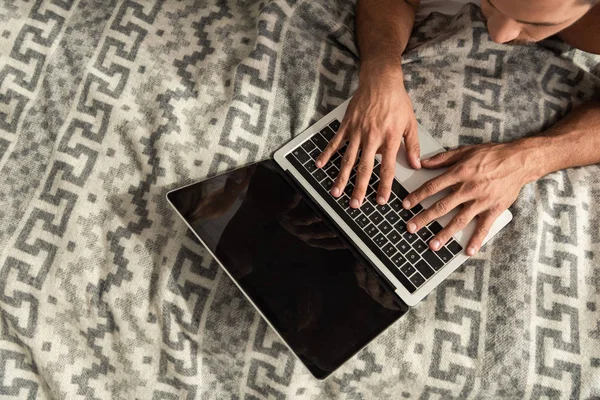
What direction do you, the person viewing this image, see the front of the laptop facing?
facing away from the viewer and to the right of the viewer
